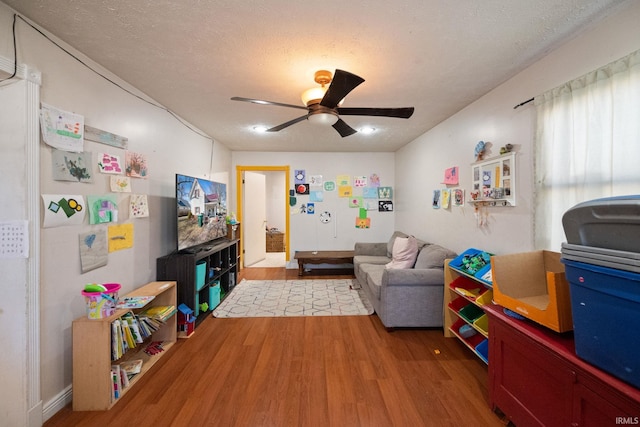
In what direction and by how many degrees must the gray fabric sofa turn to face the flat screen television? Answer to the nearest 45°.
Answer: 0° — it already faces it

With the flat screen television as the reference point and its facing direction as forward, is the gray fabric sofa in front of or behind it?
in front

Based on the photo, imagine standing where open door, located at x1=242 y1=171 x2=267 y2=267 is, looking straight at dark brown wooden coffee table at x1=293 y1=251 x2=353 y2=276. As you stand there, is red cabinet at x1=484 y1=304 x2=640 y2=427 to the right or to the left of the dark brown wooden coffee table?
right

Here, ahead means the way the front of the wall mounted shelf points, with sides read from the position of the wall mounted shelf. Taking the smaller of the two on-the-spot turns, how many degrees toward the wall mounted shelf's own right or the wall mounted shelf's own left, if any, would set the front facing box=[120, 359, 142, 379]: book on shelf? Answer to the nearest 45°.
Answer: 0° — it already faces it

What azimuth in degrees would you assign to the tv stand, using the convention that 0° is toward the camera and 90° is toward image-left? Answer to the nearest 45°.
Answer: approximately 315°

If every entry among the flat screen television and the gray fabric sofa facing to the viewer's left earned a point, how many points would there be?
1

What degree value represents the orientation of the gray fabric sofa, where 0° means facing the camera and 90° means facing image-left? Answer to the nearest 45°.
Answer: approximately 90°

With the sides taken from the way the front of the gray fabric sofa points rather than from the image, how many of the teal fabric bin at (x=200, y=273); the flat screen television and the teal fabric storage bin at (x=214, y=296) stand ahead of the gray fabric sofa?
3

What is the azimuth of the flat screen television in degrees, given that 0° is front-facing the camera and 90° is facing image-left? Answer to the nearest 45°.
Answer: approximately 315°

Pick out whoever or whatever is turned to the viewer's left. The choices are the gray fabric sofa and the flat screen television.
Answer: the gray fabric sofa

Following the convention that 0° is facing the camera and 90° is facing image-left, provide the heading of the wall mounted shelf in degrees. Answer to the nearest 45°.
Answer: approximately 45°

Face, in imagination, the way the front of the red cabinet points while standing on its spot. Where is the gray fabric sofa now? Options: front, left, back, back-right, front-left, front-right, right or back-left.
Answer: right

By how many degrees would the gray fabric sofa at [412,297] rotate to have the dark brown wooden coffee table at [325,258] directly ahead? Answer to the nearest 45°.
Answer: approximately 45° to its right
